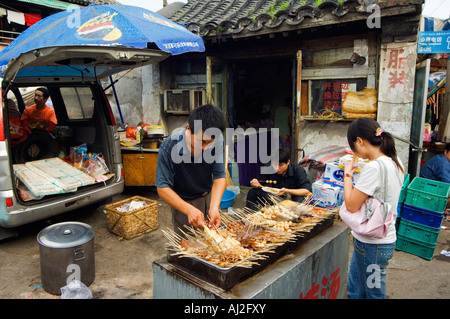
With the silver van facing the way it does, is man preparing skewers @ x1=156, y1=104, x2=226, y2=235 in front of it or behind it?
behind

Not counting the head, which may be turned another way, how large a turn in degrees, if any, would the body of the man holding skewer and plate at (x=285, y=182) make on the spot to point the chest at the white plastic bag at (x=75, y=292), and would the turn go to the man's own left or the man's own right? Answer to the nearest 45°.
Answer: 0° — they already face it

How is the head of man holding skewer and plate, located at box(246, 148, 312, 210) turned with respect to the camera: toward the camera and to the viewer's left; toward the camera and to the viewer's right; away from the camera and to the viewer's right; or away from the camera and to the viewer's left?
toward the camera and to the viewer's left

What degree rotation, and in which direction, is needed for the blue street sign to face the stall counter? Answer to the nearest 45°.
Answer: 0° — it already faces it

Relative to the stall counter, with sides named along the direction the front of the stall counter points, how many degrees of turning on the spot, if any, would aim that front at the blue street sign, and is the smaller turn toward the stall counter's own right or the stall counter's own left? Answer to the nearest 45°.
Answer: approximately 90° to the stall counter's own left

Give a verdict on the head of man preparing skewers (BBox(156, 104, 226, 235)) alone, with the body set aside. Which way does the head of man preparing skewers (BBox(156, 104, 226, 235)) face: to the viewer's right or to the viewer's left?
to the viewer's right

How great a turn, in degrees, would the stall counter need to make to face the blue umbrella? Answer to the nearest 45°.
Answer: approximately 180°

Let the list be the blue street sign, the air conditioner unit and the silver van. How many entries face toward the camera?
2

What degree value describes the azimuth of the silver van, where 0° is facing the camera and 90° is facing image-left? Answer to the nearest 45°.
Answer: approximately 135°

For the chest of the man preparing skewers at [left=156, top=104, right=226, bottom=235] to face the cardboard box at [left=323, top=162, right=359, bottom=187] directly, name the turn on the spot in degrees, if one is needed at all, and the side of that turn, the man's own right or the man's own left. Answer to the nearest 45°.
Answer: approximately 90° to the man's own left

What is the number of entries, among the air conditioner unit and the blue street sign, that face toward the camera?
2
